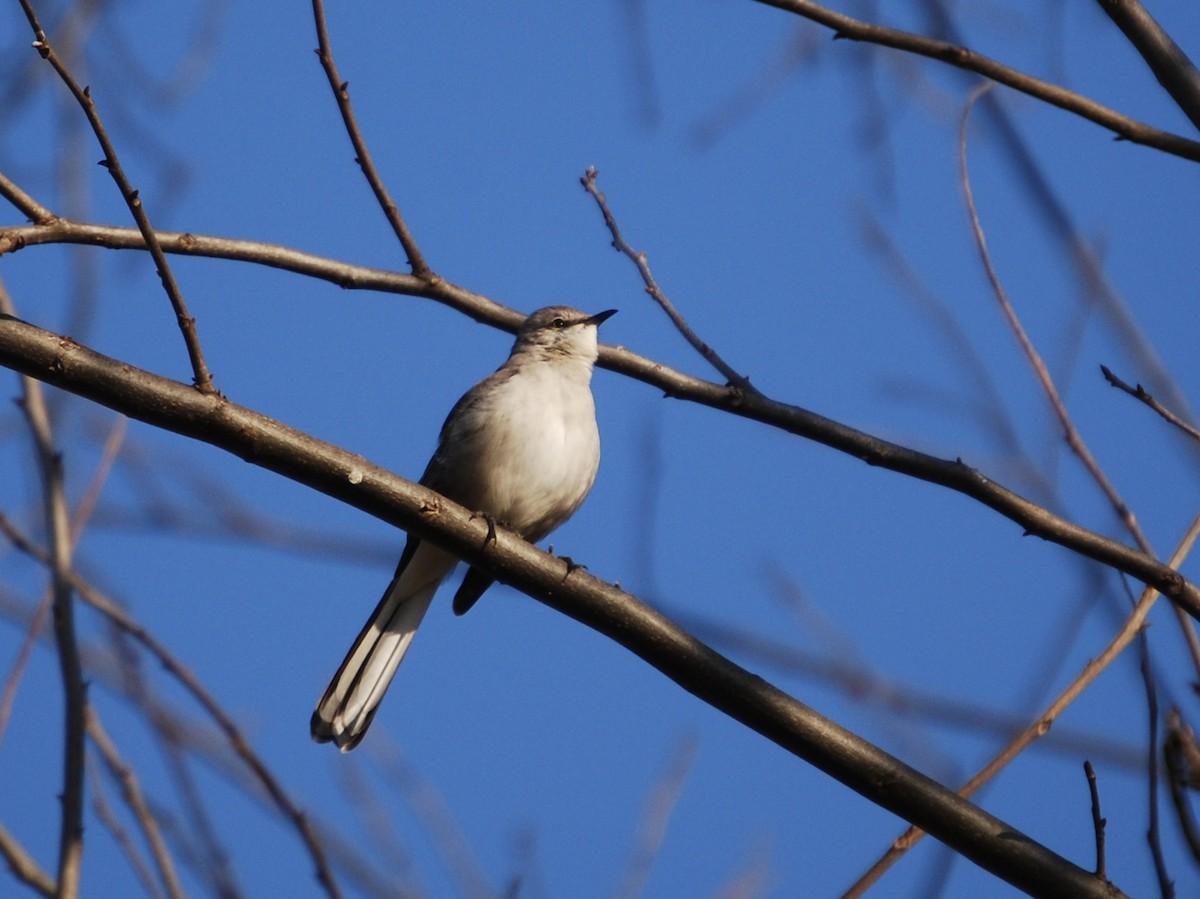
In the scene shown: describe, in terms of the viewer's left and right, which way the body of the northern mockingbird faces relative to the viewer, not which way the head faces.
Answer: facing the viewer and to the right of the viewer
